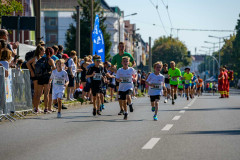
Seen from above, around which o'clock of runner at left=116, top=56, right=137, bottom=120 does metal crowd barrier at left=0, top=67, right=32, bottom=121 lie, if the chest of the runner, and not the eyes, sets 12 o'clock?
The metal crowd barrier is roughly at 3 o'clock from the runner.

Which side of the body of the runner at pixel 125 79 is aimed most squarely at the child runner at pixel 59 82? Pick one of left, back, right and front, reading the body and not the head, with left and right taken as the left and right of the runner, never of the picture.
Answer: right

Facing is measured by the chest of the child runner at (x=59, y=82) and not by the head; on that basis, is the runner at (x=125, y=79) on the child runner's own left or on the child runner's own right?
on the child runner's own left
